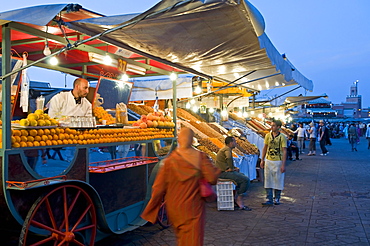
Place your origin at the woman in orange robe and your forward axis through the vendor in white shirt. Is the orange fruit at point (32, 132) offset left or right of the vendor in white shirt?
left

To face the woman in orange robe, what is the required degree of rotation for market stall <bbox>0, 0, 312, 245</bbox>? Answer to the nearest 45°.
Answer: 0° — it already faces them

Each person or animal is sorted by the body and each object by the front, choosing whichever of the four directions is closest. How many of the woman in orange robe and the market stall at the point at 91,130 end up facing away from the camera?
1

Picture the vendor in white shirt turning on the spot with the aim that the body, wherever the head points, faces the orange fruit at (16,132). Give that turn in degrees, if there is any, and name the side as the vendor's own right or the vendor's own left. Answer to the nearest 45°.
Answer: approximately 45° to the vendor's own right

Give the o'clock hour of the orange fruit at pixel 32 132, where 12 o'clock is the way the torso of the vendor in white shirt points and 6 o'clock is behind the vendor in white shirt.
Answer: The orange fruit is roughly at 2 o'clock from the vendor in white shirt.

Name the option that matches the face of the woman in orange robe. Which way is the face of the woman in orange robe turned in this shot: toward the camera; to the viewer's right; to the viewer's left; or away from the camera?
away from the camera

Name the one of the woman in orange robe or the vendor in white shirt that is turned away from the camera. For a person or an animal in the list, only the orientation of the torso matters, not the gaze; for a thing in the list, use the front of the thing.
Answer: the woman in orange robe

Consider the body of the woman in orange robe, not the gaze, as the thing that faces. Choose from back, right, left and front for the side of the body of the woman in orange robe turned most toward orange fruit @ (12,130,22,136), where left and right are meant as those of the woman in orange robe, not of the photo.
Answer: left

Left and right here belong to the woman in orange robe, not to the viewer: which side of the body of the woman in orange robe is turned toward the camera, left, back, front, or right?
back

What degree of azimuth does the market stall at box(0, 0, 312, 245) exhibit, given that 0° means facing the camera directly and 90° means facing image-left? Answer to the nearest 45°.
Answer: approximately 315°

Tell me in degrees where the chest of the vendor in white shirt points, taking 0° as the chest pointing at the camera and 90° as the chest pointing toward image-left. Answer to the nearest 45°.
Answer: approximately 315°
